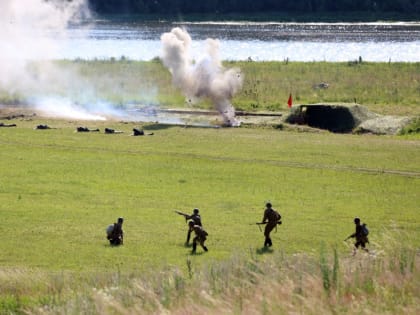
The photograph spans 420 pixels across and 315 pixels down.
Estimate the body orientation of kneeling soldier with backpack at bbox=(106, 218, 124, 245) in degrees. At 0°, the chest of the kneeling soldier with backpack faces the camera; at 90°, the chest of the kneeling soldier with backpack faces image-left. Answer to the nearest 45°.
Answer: approximately 270°

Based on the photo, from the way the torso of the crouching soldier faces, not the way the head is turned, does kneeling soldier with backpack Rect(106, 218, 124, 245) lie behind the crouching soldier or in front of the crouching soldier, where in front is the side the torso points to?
in front

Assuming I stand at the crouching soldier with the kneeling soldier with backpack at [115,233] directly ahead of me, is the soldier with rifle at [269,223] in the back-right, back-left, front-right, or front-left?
back-right
